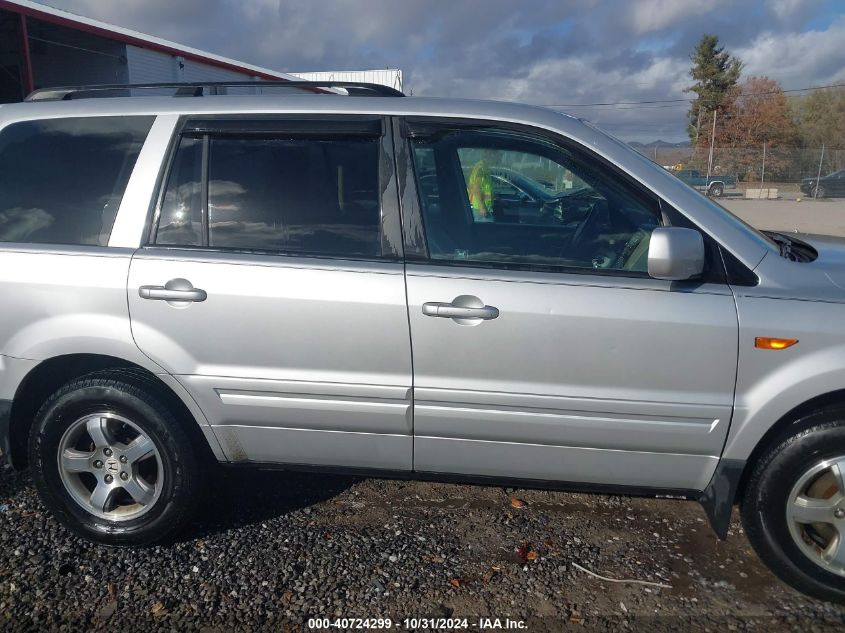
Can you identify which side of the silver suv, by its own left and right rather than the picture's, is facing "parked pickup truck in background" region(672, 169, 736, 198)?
left

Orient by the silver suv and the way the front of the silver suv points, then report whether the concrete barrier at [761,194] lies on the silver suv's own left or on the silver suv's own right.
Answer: on the silver suv's own left

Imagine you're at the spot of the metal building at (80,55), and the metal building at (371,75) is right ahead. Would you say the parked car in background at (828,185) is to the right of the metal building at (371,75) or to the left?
right

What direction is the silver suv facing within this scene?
to the viewer's right

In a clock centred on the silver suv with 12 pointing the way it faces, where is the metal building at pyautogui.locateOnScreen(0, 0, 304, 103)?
The metal building is roughly at 8 o'clock from the silver suv.

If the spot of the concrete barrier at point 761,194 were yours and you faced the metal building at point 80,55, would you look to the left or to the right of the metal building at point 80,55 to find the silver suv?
left

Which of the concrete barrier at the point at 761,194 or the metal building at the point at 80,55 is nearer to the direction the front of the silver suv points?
the concrete barrier

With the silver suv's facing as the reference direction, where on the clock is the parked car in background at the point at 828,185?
The parked car in background is roughly at 10 o'clock from the silver suv.

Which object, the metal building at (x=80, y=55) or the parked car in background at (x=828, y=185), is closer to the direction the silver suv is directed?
the parked car in background

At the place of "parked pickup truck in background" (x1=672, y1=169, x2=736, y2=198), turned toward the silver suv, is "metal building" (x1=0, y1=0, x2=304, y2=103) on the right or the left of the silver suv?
right

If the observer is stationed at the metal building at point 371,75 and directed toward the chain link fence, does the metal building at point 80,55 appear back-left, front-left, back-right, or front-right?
back-right

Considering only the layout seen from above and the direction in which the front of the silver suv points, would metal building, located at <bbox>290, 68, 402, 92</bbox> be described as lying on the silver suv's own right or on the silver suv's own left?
on the silver suv's own left
